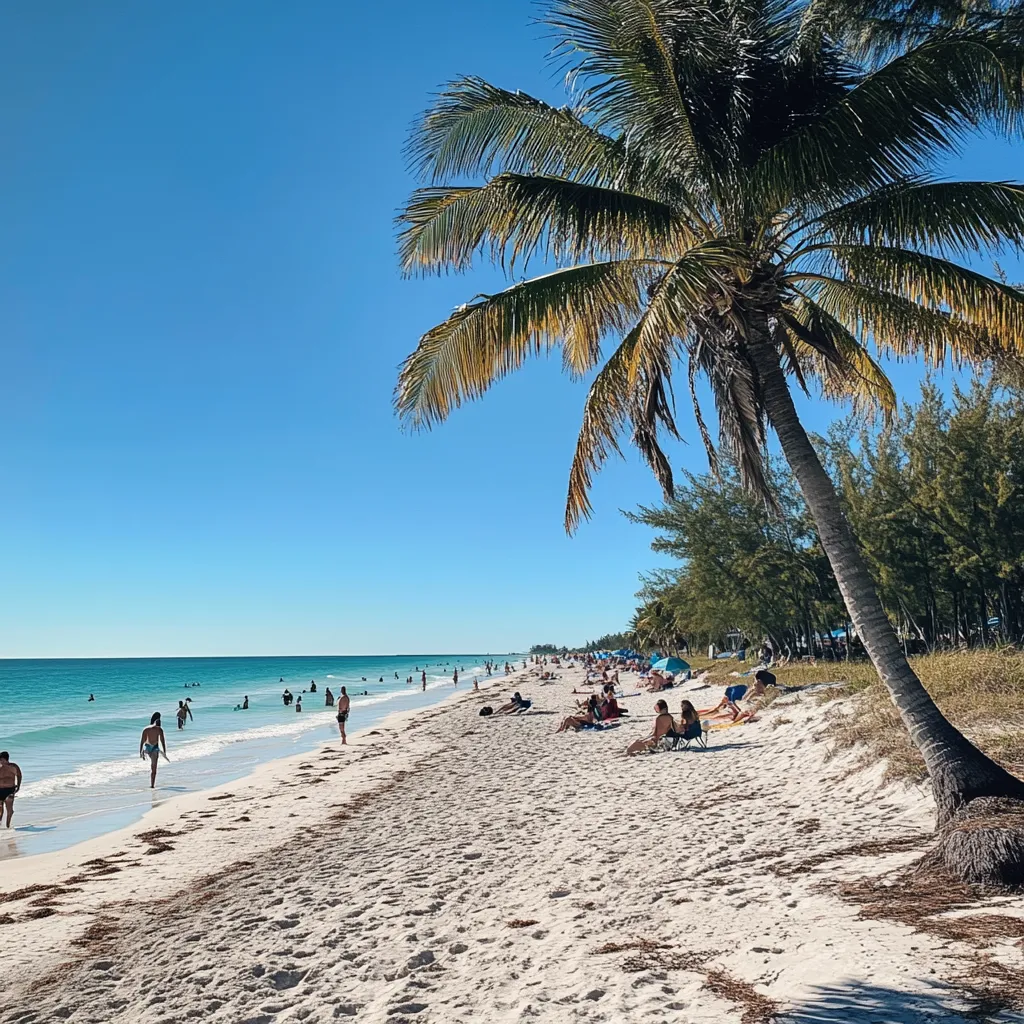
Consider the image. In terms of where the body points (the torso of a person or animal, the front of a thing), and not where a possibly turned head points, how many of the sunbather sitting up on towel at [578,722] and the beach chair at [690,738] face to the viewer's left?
2

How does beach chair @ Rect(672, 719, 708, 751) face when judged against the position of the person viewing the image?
facing to the left of the viewer

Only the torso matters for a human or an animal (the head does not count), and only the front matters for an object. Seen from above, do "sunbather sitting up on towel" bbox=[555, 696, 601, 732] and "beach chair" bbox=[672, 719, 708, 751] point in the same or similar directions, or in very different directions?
same or similar directions

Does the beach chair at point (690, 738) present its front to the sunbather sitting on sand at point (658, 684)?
no

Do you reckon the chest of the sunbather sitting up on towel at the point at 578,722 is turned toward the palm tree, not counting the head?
no

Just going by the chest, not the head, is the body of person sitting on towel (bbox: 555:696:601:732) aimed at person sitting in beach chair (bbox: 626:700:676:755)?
no

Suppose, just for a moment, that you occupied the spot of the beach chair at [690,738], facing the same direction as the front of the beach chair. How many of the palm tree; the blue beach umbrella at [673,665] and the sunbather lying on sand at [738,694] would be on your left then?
1

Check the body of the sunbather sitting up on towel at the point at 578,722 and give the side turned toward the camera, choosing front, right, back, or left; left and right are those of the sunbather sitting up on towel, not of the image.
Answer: left

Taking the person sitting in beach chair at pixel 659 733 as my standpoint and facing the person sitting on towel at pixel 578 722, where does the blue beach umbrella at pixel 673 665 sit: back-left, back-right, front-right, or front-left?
front-right

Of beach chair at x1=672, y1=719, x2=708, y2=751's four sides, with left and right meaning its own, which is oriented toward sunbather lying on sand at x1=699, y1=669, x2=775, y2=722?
right

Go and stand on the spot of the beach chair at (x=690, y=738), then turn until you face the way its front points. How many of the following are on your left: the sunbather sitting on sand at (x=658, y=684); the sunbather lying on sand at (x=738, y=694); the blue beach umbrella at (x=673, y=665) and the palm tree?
1

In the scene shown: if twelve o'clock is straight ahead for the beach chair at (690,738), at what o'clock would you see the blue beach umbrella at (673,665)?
The blue beach umbrella is roughly at 3 o'clock from the beach chair.
